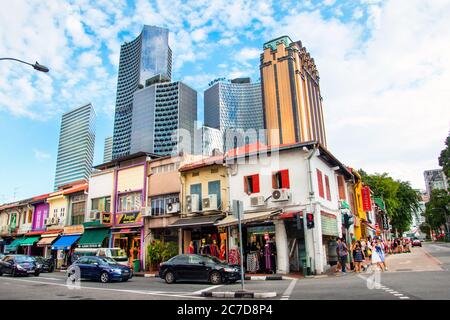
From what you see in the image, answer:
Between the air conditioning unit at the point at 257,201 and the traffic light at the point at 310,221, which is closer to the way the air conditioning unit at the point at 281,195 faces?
the traffic light

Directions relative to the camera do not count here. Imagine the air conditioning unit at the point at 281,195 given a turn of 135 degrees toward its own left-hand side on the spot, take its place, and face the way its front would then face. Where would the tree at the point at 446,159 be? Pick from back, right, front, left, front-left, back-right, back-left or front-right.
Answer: front

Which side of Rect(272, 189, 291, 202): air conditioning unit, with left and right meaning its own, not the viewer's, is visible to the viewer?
front

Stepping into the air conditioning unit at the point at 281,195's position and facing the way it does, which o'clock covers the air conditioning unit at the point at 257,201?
the air conditioning unit at the point at 257,201 is roughly at 4 o'clock from the air conditioning unit at the point at 281,195.

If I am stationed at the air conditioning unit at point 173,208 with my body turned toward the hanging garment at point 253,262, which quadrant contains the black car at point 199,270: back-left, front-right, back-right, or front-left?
front-right

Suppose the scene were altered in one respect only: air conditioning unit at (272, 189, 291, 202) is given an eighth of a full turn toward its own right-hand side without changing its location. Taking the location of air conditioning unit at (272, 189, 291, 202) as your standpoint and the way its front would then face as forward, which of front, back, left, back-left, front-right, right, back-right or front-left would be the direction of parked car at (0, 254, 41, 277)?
front-right

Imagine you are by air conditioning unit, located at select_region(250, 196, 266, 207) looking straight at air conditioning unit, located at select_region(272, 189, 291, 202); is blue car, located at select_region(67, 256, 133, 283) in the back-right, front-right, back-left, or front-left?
back-right

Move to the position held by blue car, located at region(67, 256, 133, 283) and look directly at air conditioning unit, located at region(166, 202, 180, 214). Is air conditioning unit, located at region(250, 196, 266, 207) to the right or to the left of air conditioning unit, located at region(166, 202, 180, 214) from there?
right

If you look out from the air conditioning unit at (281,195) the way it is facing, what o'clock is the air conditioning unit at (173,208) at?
the air conditioning unit at (173,208) is roughly at 4 o'clock from the air conditioning unit at (281,195).

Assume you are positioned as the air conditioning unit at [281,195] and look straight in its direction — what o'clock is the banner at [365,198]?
The banner is roughly at 7 o'clock from the air conditioning unit.

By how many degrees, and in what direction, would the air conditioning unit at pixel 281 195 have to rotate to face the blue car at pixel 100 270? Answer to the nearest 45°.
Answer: approximately 90° to its right

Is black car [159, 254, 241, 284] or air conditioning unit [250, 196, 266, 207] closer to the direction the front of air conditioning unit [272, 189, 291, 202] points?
the black car

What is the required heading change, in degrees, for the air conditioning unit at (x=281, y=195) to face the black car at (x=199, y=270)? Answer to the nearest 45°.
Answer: approximately 45° to its right

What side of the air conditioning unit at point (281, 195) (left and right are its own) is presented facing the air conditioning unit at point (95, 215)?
right

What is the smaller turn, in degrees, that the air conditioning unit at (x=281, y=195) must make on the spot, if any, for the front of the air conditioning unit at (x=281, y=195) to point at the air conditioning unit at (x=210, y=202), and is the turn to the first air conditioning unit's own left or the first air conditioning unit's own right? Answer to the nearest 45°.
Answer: approximately 135° to the first air conditioning unit's own right
